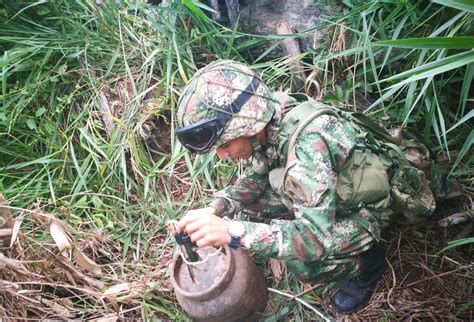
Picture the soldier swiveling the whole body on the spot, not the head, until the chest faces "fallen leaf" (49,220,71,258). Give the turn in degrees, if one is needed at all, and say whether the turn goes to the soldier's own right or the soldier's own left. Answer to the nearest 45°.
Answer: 0° — they already face it

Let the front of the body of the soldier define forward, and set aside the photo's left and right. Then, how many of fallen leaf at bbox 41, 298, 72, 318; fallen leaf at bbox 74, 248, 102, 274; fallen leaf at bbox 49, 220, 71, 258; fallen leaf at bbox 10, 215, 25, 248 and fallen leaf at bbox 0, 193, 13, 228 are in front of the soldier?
5

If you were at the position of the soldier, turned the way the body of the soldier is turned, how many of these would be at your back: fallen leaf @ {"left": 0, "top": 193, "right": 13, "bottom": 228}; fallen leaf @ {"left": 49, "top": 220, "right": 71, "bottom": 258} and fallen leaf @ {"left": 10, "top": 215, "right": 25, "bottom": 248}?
0

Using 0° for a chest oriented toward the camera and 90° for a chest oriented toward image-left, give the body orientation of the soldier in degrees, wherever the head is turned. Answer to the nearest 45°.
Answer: approximately 90°

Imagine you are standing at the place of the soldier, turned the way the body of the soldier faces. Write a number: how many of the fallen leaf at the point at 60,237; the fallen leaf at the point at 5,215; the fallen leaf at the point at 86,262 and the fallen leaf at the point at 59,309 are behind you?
0

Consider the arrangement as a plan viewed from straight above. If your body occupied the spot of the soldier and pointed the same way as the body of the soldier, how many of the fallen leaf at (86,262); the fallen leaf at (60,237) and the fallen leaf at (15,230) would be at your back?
0

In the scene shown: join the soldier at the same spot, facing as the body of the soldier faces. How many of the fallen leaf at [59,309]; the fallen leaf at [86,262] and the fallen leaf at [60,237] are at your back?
0

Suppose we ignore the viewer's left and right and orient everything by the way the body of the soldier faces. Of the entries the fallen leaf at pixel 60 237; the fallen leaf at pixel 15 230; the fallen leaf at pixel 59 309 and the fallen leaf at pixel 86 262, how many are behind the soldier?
0

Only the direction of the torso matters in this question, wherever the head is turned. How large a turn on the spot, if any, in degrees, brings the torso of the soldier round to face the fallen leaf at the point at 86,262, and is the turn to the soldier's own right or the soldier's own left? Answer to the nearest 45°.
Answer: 0° — they already face it

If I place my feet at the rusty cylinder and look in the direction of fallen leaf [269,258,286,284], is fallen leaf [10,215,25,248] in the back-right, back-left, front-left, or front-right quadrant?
back-left

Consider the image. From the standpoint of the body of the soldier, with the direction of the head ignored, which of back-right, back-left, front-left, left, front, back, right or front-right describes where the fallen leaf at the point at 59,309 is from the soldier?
front

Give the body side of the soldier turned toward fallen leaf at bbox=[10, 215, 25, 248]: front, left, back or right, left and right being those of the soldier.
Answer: front

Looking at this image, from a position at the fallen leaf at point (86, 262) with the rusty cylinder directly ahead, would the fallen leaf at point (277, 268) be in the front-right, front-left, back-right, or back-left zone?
front-left

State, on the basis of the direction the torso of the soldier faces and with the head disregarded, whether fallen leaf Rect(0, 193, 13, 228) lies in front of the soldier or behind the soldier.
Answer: in front

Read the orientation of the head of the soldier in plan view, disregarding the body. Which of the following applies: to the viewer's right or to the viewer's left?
to the viewer's left
